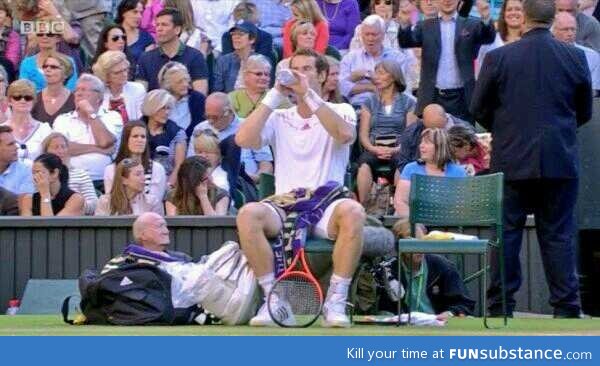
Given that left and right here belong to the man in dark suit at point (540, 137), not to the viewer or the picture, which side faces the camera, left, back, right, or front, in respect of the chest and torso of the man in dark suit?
back

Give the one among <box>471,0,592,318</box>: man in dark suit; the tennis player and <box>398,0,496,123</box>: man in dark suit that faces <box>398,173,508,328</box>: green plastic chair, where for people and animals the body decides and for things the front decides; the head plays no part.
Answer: <box>398,0,496,123</box>: man in dark suit

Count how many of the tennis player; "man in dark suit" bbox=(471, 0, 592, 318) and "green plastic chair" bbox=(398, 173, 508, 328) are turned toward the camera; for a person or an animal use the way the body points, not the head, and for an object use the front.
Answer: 2

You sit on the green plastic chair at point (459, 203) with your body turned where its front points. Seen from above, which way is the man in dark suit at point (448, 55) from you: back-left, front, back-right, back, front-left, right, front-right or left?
back

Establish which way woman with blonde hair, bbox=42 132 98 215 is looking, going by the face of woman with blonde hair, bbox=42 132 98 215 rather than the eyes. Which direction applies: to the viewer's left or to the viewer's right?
to the viewer's right

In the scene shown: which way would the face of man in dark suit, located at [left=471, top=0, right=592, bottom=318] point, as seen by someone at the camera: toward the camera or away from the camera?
away from the camera

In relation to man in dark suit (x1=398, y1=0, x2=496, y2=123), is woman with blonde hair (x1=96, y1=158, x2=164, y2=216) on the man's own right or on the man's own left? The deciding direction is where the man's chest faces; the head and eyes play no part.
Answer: on the man's own right

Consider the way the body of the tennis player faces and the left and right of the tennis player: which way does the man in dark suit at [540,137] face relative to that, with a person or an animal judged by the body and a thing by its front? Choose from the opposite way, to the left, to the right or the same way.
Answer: the opposite way
